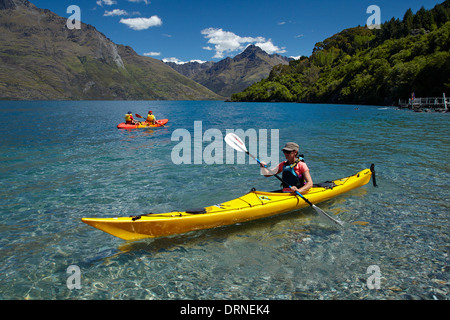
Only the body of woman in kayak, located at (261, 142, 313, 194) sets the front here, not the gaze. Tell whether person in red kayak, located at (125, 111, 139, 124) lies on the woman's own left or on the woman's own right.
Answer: on the woman's own right

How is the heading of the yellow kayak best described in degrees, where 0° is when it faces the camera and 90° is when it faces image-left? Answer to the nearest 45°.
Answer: approximately 45°

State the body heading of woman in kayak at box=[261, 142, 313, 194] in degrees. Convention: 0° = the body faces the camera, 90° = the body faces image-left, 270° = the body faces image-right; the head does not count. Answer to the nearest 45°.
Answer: approximately 45°
